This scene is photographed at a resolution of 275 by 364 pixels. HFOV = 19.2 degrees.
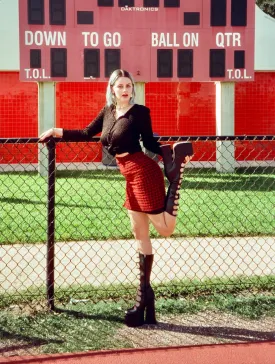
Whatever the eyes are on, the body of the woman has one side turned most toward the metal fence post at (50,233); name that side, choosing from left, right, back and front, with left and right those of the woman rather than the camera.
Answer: right

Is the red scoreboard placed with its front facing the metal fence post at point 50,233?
yes

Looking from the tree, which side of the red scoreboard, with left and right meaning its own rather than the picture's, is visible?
back

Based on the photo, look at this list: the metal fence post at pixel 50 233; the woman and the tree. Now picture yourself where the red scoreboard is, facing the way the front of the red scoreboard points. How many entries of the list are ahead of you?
2

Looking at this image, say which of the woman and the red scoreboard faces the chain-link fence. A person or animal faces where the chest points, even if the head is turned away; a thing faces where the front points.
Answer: the red scoreboard

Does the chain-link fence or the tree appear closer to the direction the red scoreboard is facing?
the chain-link fence

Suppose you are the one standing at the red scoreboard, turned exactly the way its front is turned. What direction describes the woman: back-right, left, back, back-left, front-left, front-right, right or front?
front

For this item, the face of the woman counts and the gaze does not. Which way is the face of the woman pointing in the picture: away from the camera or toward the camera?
toward the camera

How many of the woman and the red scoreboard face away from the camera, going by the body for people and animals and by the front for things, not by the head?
0

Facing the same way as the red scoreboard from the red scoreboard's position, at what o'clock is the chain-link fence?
The chain-link fence is roughly at 12 o'clock from the red scoreboard.

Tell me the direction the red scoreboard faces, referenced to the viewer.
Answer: facing the viewer

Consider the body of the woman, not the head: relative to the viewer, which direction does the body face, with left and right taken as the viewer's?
facing the viewer and to the left of the viewer
